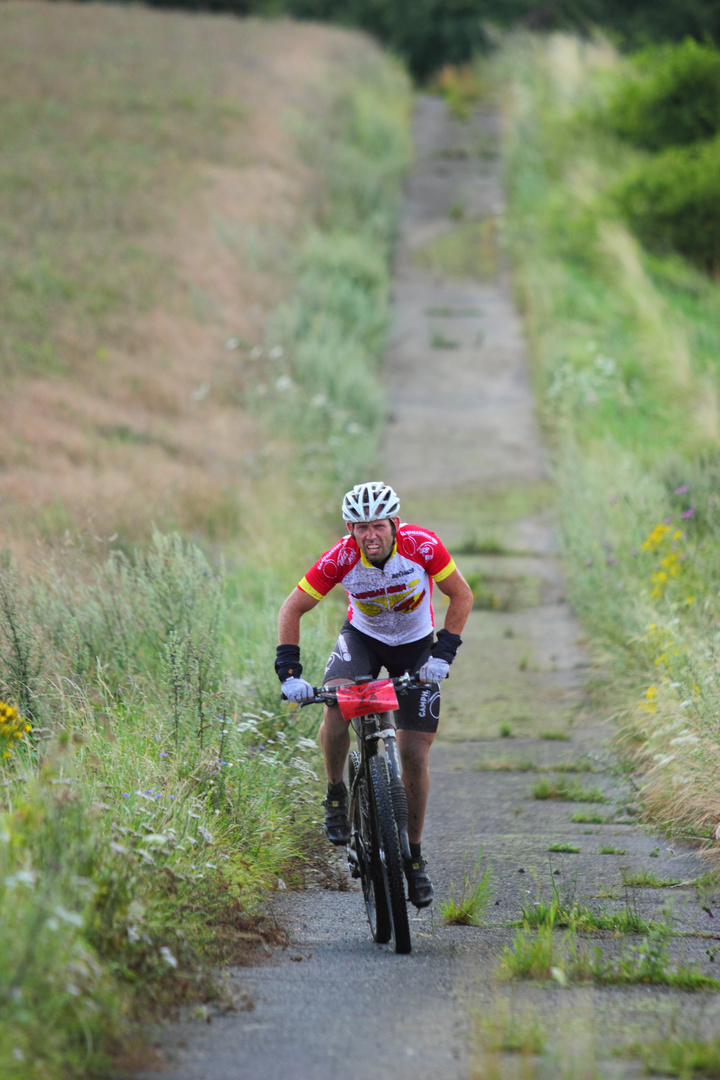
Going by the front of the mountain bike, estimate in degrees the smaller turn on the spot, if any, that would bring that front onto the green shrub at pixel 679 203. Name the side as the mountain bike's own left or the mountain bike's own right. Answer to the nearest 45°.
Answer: approximately 180°

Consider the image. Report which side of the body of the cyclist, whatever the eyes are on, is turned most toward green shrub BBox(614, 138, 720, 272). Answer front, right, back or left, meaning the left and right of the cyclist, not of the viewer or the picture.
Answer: back

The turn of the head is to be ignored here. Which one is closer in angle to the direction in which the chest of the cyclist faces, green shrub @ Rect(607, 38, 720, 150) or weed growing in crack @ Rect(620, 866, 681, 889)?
the weed growing in crack

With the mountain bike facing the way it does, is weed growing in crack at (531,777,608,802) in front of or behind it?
behind

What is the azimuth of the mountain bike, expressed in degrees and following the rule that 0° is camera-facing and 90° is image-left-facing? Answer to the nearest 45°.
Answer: approximately 0°
